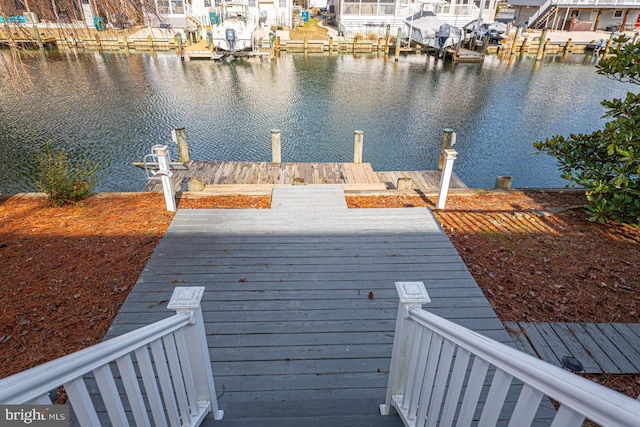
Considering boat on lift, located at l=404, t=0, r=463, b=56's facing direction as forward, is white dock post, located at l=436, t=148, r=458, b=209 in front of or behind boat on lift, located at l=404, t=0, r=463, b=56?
behind

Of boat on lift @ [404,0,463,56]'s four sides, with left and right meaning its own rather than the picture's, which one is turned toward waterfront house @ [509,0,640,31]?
right

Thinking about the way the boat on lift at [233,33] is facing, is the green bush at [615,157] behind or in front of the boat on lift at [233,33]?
behind

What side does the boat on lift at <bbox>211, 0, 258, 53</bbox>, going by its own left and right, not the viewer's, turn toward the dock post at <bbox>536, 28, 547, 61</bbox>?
right

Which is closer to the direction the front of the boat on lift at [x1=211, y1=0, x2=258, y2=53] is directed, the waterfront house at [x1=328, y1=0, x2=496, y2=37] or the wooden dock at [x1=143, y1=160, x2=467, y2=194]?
the waterfront house

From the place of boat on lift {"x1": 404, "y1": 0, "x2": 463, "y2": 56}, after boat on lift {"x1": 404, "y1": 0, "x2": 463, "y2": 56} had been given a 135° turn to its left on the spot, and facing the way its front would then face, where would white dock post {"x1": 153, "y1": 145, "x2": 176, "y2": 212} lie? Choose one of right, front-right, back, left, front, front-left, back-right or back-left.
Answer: front

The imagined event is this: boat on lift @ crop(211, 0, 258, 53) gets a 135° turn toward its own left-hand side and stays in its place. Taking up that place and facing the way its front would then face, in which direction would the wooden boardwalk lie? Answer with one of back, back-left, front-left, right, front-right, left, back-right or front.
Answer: front-left

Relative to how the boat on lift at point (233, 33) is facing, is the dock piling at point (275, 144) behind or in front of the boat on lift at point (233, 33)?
behind

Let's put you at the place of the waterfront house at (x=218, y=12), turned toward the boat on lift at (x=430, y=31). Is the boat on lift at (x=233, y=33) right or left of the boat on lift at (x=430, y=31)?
right

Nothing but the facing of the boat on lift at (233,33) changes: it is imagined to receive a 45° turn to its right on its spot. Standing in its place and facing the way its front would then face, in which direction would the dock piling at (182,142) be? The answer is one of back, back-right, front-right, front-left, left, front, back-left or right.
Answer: back-right

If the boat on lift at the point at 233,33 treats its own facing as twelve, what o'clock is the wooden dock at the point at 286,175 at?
The wooden dock is roughly at 6 o'clock from the boat on lift.

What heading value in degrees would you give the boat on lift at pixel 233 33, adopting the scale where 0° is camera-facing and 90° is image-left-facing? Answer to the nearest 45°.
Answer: approximately 180°

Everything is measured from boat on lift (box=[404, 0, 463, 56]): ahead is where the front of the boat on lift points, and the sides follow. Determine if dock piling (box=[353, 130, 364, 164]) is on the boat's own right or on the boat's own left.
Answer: on the boat's own left
